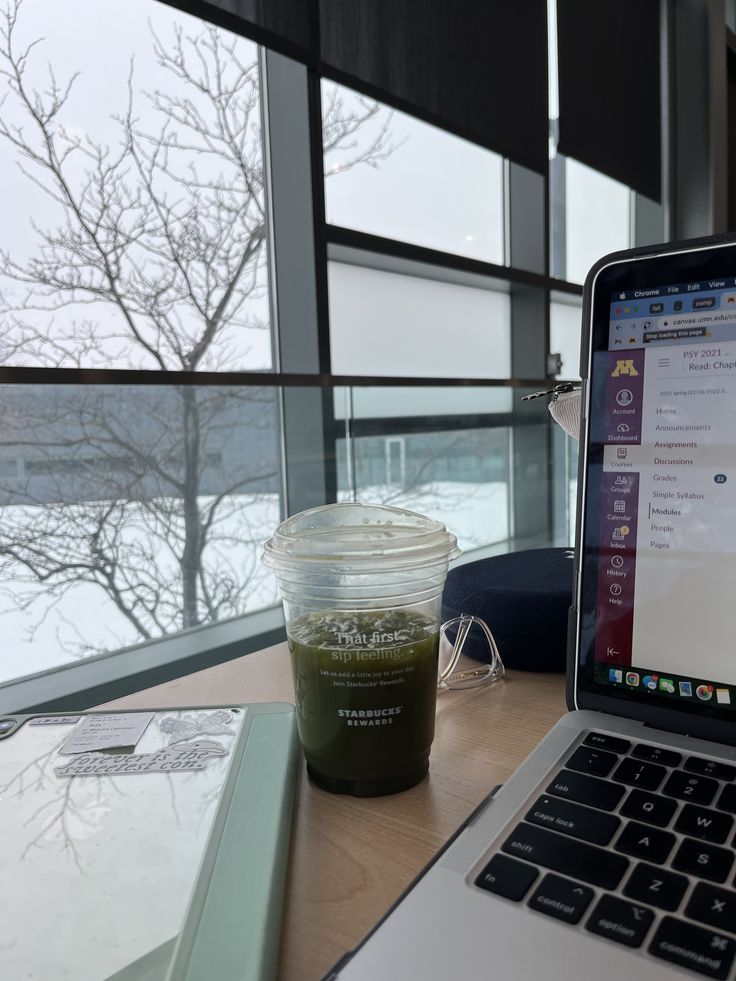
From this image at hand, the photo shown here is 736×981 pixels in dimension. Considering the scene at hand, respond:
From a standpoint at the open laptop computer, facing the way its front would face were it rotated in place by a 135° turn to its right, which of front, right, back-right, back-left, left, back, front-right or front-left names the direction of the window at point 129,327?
front-left

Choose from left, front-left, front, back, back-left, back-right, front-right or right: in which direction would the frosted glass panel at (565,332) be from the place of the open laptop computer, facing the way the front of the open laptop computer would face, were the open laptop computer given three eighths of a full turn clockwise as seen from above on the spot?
front

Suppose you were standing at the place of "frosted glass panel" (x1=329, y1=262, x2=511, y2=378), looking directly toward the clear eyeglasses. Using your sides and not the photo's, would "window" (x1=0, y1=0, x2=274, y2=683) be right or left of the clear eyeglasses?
right

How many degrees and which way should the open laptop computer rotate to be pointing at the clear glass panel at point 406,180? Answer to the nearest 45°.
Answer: approximately 135° to its right

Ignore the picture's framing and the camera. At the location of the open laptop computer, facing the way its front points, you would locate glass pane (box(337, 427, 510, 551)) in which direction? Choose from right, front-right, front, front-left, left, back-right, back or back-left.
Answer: back-right

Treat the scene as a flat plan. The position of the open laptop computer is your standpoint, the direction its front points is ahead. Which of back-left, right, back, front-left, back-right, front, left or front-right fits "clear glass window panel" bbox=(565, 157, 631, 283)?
back-right

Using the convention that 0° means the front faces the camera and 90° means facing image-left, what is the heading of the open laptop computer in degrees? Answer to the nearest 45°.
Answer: approximately 45°

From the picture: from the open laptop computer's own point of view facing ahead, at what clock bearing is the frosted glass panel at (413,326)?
The frosted glass panel is roughly at 4 o'clock from the open laptop computer.

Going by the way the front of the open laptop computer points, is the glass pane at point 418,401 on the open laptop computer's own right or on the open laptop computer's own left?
on the open laptop computer's own right
